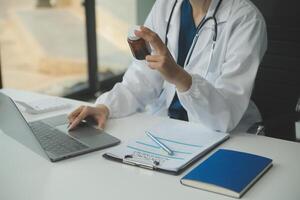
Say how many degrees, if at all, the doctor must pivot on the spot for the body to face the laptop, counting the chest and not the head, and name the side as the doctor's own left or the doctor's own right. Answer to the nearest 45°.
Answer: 0° — they already face it

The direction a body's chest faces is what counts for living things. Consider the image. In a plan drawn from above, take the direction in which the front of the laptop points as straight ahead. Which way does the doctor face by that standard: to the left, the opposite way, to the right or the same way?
the opposite way

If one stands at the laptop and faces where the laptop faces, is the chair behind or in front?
in front

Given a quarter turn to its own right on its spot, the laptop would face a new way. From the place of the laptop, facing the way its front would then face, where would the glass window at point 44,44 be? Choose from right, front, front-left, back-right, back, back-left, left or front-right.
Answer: back-left

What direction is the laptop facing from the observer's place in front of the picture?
facing away from the viewer and to the right of the viewer

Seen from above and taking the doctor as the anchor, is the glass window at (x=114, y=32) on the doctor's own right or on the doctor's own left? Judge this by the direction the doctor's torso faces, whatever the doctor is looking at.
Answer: on the doctor's own right
